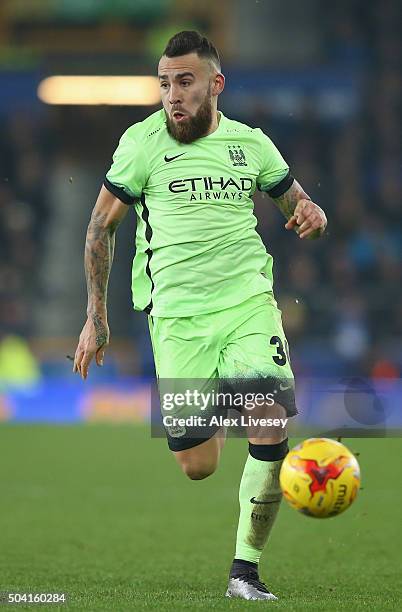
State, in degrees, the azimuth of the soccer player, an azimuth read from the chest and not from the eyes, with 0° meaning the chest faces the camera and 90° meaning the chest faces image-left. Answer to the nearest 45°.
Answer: approximately 0°

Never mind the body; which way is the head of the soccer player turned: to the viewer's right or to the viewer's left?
to the viewer's left
